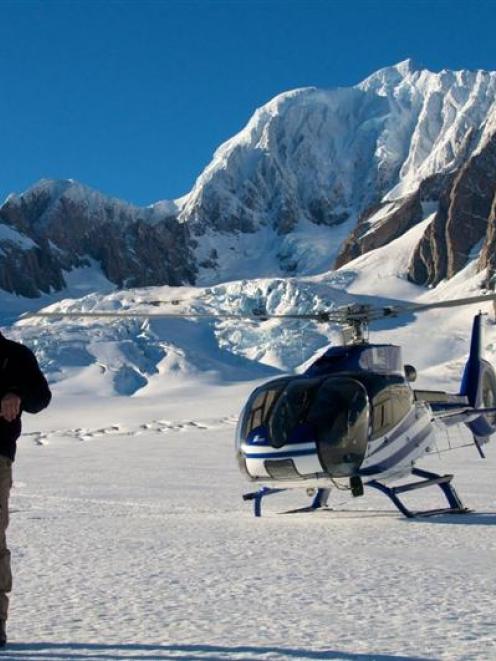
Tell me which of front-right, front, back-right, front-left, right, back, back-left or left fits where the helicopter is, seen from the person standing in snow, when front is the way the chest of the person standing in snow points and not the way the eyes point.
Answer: back-left

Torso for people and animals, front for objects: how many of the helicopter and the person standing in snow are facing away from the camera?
0

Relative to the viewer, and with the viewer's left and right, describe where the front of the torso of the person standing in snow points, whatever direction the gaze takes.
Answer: facing the viewer

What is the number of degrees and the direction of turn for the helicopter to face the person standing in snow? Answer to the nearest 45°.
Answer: approximately 45° to its left

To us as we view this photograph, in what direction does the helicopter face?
facing the viewer and to the left of the viewer
